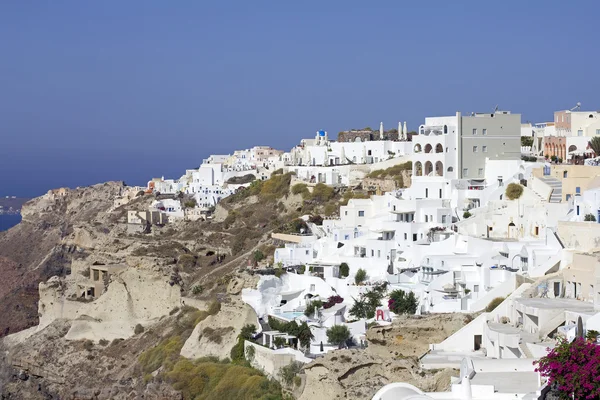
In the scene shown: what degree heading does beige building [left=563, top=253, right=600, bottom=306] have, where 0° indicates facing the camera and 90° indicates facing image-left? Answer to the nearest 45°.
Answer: approximately 45°

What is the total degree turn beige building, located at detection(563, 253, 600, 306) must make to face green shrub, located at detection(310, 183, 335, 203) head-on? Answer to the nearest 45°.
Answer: approximately 90° to its right

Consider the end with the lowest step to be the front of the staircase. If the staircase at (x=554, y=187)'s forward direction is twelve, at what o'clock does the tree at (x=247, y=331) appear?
The tree is roughly at 2 o'clock from the staircase.

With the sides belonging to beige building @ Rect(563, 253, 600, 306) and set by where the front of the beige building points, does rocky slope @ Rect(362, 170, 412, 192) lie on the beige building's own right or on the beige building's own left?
on the beige building's own right

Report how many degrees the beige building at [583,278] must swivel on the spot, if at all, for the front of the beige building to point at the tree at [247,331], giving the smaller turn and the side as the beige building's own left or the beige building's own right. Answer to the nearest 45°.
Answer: approximately 45° to the beige building's own right

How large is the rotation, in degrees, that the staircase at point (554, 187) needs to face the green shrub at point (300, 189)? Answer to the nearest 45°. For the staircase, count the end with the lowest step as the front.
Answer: approximately 135° to its right

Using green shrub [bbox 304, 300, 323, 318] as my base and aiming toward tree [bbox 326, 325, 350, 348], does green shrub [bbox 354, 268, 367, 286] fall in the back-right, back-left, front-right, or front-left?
back-left

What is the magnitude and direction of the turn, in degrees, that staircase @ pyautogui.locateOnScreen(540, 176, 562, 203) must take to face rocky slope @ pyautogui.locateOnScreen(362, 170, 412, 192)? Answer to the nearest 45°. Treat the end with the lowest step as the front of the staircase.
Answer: approximately 135° to its right

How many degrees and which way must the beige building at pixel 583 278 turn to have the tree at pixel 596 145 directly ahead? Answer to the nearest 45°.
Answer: approximately 135° to its right

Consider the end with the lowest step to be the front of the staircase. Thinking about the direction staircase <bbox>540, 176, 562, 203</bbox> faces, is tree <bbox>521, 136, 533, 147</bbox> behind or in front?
behind

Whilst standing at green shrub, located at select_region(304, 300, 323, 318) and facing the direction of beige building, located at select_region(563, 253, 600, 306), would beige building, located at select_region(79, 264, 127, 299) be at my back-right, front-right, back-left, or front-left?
back-left

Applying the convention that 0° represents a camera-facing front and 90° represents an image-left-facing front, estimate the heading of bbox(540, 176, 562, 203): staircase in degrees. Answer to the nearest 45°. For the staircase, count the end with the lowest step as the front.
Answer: approximately 0°
